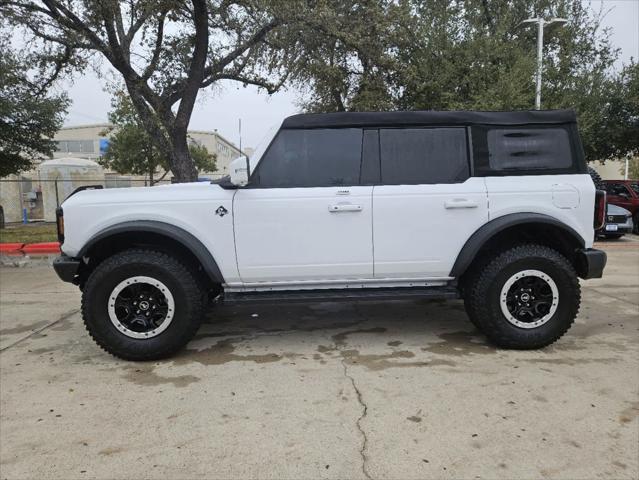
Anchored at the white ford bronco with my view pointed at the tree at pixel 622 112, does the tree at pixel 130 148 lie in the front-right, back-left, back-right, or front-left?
front-left

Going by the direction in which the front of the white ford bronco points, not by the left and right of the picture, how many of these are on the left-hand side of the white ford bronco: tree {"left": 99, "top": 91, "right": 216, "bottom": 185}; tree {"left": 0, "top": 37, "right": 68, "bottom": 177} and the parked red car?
0

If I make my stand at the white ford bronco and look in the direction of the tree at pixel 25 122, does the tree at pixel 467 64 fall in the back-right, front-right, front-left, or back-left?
front-right

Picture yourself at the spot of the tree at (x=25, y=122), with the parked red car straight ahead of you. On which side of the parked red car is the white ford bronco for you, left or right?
right

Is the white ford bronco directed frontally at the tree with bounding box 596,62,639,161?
no

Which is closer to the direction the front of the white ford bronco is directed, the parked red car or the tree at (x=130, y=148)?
the tree

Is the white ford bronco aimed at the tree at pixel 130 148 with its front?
no

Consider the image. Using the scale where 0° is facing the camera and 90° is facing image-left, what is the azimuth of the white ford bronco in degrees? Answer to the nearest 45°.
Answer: approximately 90°

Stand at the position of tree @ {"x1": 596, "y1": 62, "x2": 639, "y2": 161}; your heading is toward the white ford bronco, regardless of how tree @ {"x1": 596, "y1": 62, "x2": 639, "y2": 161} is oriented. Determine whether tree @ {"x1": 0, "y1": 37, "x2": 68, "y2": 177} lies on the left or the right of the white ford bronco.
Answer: right

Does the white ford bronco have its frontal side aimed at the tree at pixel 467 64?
no
